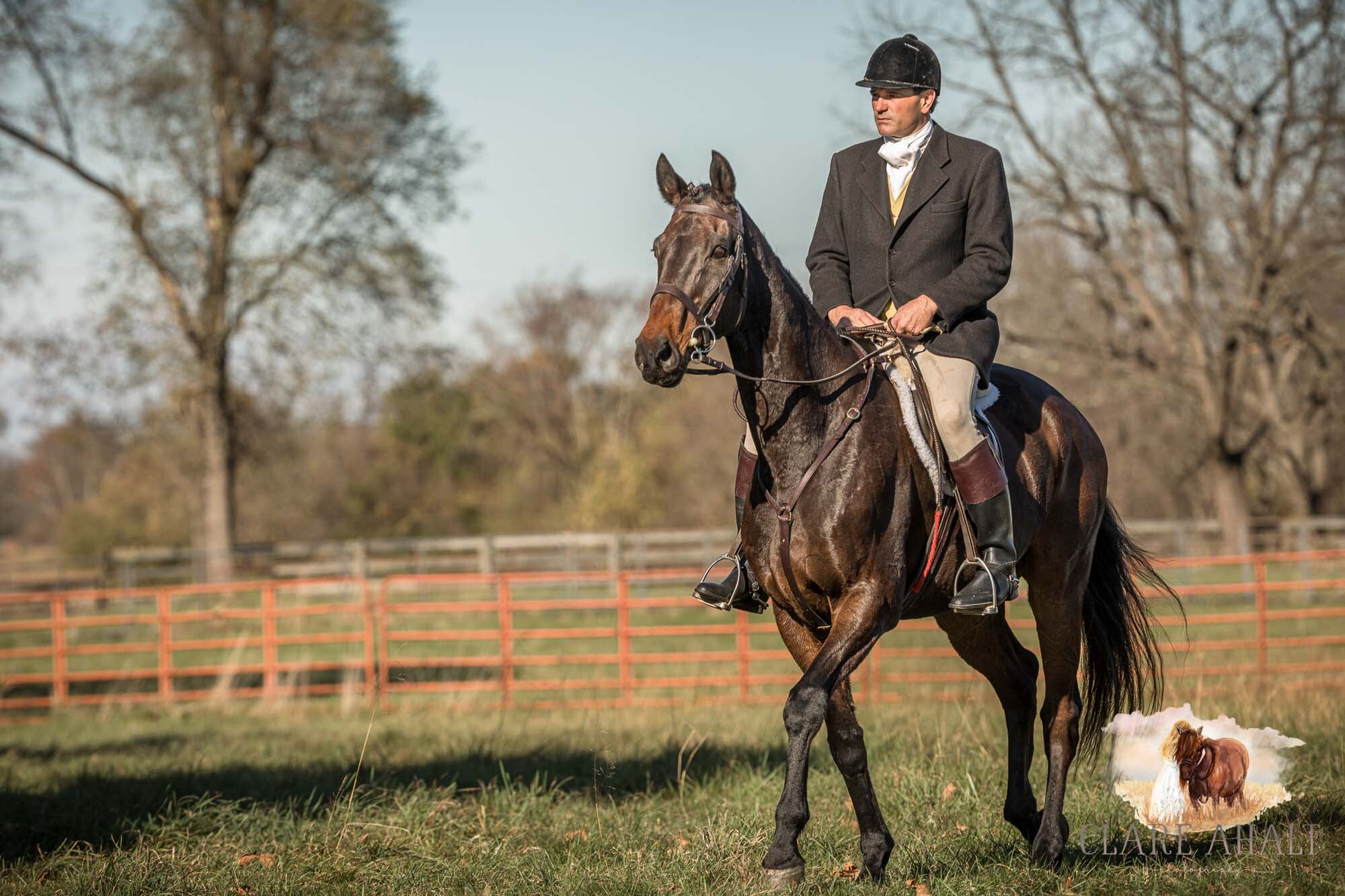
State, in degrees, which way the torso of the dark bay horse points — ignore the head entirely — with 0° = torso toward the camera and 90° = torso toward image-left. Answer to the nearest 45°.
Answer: approximately 45°
